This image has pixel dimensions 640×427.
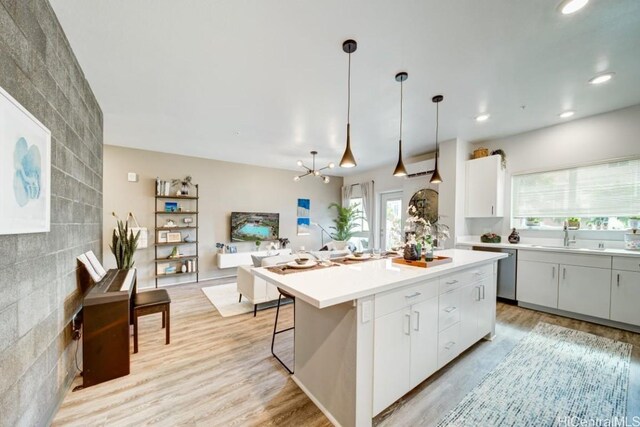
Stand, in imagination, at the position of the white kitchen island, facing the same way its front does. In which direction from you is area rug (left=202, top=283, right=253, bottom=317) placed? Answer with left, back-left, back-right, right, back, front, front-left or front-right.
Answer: back

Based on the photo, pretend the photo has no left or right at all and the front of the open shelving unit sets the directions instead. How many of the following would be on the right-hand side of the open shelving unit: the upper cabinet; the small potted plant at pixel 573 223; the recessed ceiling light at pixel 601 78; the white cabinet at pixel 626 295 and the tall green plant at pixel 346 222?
0

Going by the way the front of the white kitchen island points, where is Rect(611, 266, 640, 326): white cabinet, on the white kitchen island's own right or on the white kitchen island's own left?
on the white kitchen island's own left

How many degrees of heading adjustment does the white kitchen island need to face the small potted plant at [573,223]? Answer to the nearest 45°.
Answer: approximately 90° to its left

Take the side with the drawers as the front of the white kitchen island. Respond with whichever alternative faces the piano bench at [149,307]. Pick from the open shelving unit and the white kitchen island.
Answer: the open shelving unit

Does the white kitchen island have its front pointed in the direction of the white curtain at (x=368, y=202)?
no

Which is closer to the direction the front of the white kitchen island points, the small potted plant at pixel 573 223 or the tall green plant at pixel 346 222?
the small potted plant

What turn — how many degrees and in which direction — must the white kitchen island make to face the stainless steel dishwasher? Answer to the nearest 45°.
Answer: approximately 90° to its left

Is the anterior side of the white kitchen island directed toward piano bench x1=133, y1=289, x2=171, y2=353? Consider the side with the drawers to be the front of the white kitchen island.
no

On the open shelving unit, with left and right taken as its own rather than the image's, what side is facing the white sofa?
front

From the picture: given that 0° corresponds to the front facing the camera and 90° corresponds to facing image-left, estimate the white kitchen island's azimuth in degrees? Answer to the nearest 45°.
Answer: approximately 315°

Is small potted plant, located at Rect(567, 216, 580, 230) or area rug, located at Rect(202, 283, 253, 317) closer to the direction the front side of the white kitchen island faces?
the small potted plant

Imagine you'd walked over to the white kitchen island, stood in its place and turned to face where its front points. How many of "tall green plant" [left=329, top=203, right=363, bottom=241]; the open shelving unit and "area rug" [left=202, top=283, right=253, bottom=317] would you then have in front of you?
0

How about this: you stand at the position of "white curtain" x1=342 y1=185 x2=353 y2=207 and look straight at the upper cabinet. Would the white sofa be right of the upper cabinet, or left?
right

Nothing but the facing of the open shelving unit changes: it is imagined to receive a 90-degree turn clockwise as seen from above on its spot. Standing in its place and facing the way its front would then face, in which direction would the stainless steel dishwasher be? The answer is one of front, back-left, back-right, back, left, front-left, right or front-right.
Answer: back-left

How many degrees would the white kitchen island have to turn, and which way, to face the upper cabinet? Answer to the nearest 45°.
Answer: approximately 90° to its left

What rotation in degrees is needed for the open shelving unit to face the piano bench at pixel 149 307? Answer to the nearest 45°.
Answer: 0° — it already faces it

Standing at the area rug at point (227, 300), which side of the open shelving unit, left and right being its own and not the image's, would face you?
front

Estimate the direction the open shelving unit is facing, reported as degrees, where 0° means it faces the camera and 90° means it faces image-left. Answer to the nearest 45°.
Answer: approximately 0°
